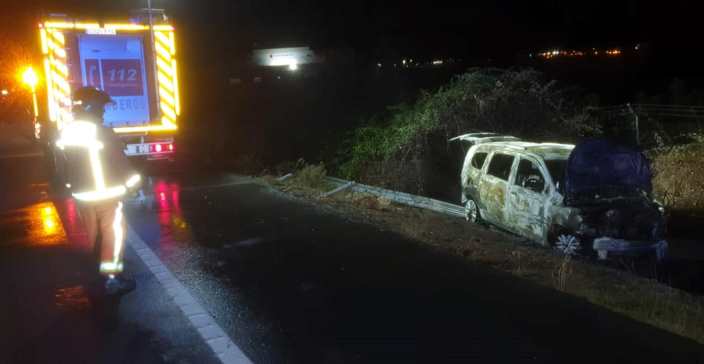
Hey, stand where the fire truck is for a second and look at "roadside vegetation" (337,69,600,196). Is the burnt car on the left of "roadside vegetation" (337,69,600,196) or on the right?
right

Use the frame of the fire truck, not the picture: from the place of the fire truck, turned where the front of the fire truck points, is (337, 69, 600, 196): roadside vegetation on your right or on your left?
on your right

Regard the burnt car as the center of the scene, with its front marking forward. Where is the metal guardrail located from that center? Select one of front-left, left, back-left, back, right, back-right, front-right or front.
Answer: back

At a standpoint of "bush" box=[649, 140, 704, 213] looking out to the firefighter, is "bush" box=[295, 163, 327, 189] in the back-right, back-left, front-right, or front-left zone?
front-right

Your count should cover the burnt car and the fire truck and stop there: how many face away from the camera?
1

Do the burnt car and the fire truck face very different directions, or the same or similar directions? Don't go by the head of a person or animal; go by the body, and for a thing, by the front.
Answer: very different directions

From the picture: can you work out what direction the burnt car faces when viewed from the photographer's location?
facing the viewer and to the right of the viewer

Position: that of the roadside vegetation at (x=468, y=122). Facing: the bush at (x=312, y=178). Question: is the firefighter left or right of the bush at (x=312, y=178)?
left

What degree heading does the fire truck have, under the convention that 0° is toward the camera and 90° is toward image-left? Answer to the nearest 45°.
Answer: approximately 180°

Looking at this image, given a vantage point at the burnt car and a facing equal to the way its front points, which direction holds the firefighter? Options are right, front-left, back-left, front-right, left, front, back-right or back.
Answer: right
